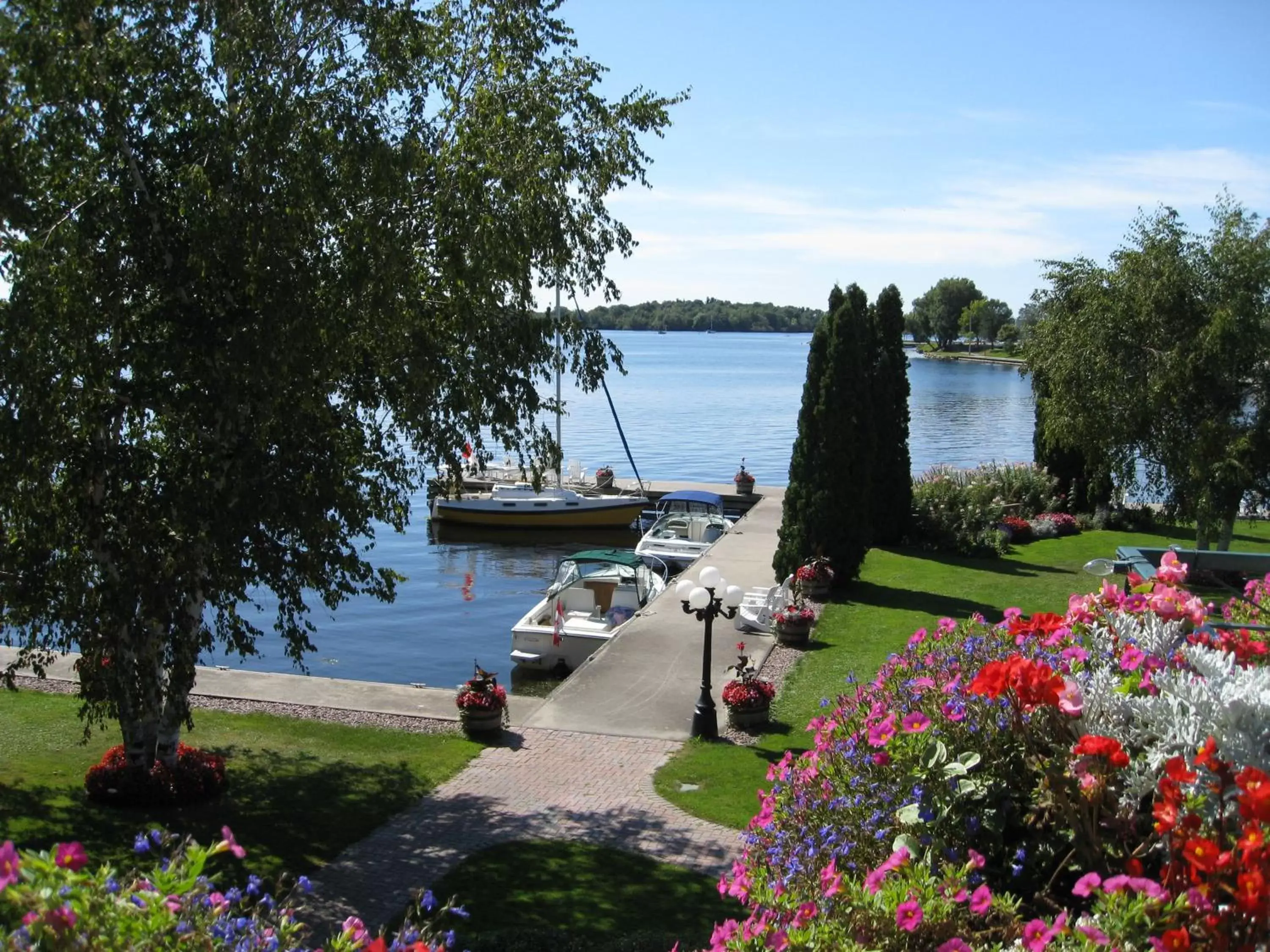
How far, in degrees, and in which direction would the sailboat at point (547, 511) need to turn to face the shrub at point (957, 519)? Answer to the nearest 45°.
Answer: approximately 45° to its right

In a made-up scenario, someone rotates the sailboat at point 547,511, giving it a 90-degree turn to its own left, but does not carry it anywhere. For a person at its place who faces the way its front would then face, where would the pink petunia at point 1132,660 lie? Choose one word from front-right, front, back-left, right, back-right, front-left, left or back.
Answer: back

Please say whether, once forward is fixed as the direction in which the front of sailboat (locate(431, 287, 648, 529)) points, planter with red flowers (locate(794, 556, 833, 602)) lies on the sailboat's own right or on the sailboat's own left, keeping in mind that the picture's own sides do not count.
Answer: on the sailboat's own right

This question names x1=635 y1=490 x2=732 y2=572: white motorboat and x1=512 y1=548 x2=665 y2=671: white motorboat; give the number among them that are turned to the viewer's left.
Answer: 0

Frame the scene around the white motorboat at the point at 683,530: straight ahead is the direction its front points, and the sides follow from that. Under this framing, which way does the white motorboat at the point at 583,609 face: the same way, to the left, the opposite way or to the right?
the same way

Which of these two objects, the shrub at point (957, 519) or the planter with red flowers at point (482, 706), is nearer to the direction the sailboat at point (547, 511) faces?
the shrub

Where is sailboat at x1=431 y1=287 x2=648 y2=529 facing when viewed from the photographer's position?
facing to the right of the viewer
